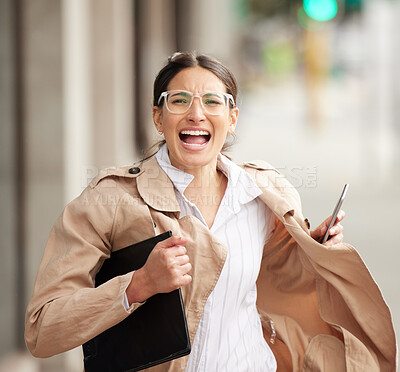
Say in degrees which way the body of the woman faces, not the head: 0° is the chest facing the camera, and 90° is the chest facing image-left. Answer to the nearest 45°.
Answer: approximately 0°

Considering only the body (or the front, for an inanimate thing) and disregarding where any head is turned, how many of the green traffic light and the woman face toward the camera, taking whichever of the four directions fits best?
2

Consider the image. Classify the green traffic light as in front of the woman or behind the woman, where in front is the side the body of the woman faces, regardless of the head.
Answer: behind

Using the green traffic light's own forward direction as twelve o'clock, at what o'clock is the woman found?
The woman is roughly at 12 o'clock from the green traffic light.
